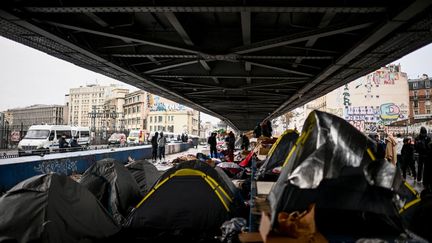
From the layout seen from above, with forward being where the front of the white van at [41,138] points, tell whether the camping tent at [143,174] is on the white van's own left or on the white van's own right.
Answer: on the white van's own left

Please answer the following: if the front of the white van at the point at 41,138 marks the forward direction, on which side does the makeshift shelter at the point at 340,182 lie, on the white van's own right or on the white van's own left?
on the white van's own left

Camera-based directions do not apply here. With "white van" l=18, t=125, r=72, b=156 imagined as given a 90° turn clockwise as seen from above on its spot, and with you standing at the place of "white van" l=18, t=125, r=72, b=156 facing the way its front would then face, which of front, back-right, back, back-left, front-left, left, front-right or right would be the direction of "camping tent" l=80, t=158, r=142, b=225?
back-left

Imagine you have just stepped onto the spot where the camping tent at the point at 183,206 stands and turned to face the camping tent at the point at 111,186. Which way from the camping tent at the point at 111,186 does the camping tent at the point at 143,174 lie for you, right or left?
right

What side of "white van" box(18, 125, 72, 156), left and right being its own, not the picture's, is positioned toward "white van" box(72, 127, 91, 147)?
back

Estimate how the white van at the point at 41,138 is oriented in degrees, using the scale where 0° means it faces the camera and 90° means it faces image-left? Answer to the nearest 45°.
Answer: approximately 45°
